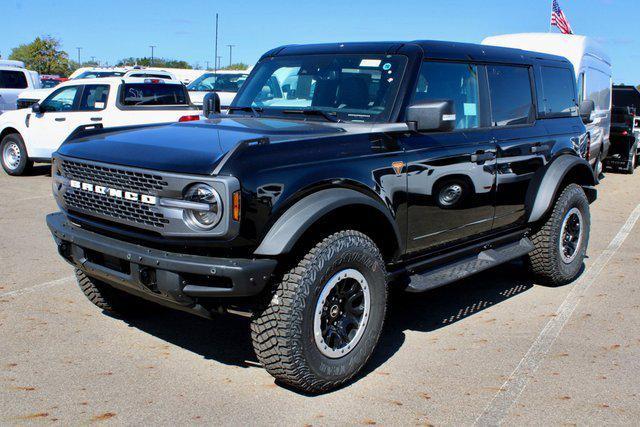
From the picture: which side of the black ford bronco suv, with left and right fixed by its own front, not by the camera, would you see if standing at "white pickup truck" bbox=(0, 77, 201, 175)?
right

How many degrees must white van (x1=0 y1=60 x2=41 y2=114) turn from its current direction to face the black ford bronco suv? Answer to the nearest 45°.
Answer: approximately 135° to its left

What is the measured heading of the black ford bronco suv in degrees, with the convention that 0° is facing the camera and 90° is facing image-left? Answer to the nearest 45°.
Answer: approximately 45°

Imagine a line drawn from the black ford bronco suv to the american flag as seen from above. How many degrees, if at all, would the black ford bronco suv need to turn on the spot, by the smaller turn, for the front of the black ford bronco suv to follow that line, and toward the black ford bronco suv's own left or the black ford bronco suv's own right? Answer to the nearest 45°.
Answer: approximately 135° to the black ford bronco suv's own right

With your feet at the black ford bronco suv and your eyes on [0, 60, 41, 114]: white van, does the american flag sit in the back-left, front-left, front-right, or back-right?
front-right

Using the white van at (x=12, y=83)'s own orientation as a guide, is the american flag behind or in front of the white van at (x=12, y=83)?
behind

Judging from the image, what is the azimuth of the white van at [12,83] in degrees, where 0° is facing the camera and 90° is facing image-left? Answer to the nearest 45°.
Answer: approximately 135°

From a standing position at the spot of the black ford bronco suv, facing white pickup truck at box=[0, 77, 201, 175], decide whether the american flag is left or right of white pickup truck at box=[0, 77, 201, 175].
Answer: right

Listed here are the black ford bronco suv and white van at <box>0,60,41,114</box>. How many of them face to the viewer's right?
0

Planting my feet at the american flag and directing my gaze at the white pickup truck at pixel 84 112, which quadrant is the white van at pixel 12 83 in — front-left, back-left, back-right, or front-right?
front-right

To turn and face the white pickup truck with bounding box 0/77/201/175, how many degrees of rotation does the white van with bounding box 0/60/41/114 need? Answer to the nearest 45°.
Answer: approximately 135° to its left
